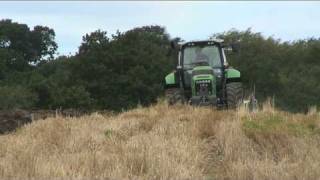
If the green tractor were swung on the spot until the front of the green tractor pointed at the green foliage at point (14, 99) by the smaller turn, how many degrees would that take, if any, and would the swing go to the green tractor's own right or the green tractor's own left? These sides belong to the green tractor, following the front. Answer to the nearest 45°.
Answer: approximately 135° to the green tractor's own right

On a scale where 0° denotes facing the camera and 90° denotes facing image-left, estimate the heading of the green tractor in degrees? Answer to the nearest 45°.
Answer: approximately 0°
